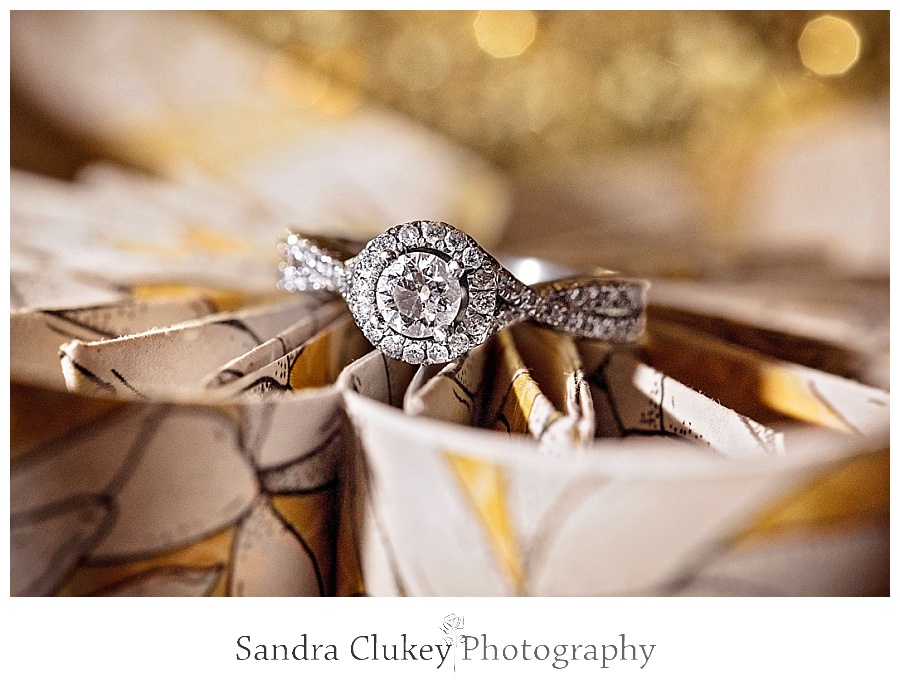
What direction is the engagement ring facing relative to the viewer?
toward the camera
